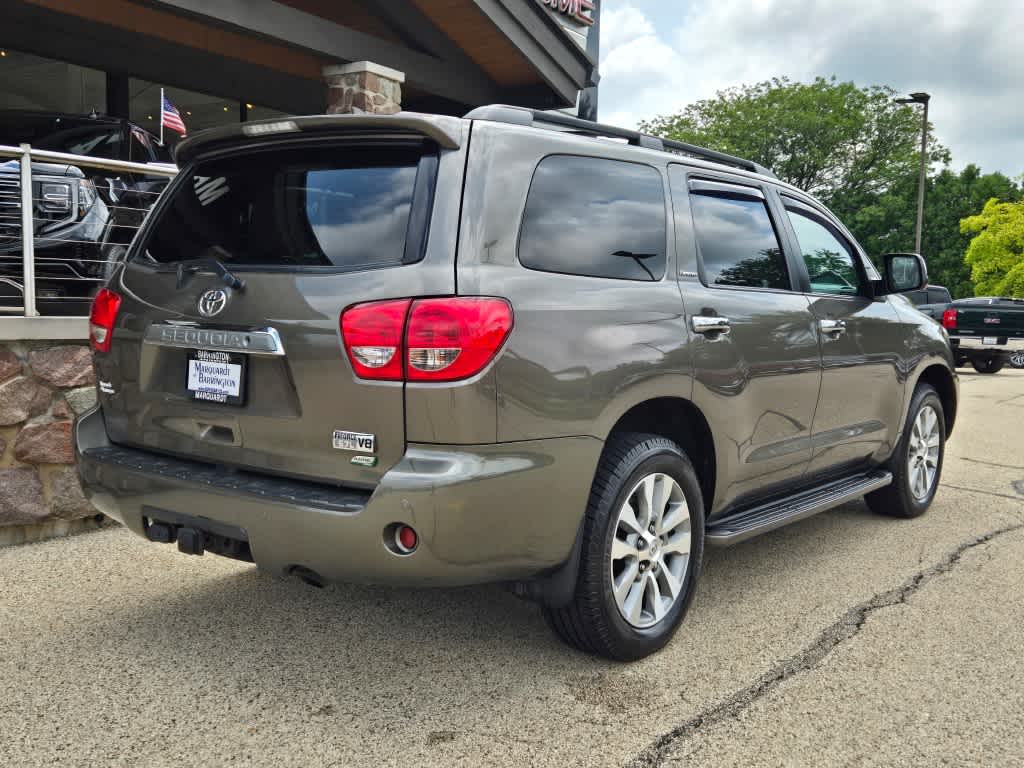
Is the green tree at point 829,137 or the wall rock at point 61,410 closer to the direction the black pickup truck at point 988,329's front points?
the green tree

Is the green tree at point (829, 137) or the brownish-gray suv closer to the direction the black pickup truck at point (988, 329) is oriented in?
the green tree

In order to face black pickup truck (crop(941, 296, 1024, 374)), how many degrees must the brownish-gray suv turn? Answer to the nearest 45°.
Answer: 0° — it already faces it

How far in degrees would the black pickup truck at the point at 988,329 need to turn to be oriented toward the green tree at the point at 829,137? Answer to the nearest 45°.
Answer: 0° — it already faces it

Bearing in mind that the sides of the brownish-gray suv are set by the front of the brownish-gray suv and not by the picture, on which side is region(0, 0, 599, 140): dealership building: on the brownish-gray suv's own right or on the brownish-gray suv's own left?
on the brownish-gray suv's own left

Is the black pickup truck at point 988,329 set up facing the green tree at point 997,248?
yes

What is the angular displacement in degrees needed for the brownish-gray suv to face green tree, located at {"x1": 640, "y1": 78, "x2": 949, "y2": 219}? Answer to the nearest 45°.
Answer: approximately 45° to its left

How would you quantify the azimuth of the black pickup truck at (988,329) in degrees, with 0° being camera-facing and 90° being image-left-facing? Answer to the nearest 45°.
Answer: approximately 180°

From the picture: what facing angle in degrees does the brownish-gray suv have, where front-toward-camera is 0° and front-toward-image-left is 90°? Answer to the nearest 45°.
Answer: approximately 225°

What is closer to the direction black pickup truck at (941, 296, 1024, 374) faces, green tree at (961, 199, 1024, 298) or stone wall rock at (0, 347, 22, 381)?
the green tree

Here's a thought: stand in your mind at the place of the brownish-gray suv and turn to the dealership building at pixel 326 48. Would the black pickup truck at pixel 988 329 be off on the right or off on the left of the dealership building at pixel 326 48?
right
